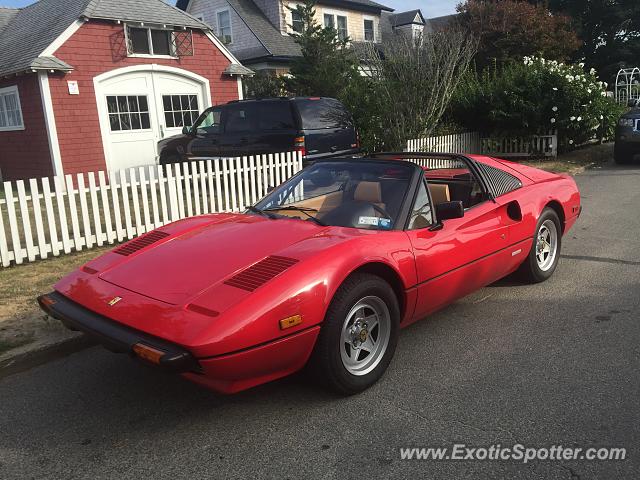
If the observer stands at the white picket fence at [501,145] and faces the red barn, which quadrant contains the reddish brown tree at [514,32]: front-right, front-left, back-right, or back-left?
back-right

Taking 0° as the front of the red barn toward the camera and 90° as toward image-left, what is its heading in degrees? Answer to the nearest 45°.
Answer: approximately 315°

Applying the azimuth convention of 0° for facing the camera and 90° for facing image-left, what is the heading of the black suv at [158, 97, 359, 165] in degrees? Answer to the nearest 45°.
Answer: approximately 135°

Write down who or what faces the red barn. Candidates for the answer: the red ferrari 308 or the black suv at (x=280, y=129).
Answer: the black suv

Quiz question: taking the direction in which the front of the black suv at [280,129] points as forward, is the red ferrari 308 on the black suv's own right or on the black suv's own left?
on the black suv's own left

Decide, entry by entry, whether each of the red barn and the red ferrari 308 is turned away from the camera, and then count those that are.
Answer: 0

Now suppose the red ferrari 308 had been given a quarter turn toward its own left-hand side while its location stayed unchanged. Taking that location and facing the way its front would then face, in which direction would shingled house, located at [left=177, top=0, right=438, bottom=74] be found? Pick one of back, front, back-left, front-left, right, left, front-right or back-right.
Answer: back-left

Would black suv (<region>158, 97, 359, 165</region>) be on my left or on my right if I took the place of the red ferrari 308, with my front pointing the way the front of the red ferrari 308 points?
on my right

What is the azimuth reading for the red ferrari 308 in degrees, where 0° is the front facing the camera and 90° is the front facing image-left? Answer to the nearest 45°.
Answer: approximately 45°

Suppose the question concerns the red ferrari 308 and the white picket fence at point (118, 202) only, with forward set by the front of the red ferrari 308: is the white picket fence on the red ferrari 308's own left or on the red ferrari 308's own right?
on the red ferrari 308's own right

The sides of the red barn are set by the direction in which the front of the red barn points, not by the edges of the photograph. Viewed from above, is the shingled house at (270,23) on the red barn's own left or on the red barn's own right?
on the red barn's own left

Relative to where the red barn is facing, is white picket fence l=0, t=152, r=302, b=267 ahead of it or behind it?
ahead

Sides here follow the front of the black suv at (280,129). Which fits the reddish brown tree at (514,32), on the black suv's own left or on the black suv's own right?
on the black suv's own right
